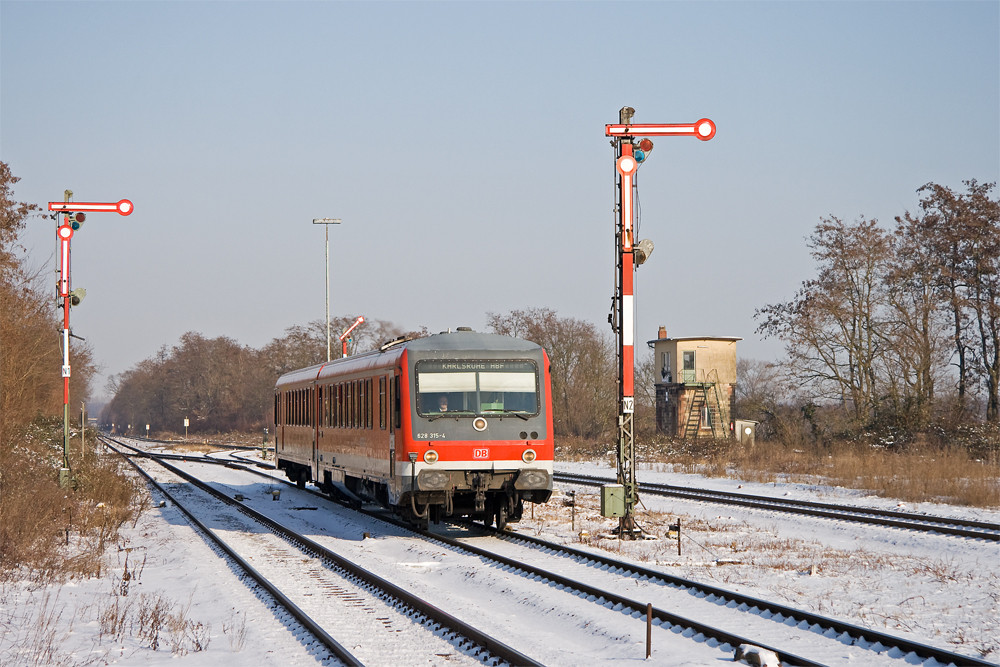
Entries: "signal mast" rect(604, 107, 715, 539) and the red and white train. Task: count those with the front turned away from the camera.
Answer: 0

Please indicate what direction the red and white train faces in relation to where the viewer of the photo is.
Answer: facing the viewer and to the right of the viewer

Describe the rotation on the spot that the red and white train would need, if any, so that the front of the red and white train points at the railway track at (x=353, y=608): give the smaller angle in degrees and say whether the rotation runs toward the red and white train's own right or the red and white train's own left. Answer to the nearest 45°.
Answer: approximately 45° to the red and white train's own right

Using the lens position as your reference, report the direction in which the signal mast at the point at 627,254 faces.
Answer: facing the viewer

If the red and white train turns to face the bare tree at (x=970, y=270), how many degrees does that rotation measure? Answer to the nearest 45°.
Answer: approximately 90° to its left

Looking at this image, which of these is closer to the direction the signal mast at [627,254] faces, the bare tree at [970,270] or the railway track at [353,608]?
the railway track
